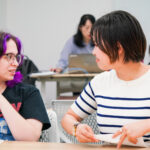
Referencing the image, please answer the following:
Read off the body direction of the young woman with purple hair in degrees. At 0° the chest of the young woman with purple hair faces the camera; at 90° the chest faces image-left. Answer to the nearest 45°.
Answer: approximately 0°

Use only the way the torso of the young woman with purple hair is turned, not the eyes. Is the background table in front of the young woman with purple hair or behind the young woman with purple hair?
behind

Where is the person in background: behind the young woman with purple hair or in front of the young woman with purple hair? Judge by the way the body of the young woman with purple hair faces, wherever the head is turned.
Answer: behind
